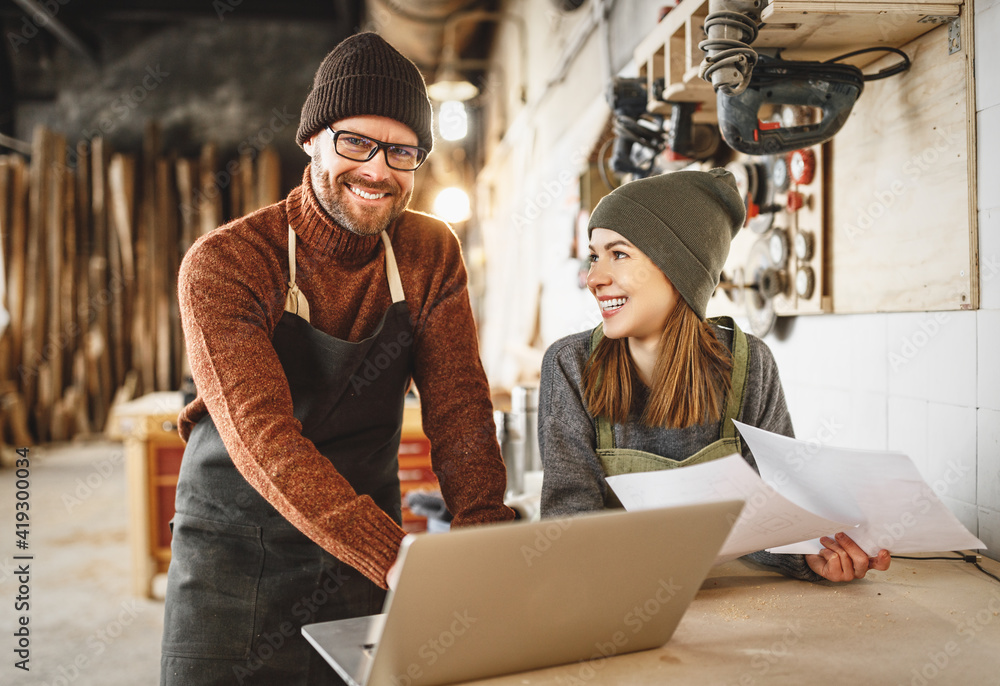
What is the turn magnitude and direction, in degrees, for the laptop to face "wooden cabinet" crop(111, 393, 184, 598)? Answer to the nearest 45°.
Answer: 0° — it already faces it

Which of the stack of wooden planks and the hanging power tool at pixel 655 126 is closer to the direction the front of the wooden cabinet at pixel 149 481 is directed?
the hanging power tool

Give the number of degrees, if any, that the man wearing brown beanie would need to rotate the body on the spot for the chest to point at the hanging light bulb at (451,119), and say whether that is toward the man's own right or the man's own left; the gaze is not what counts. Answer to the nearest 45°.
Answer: approximately 135° to the man's own left

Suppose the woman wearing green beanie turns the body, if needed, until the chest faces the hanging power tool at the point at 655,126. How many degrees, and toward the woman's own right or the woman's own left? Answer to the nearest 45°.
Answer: approximately 180°

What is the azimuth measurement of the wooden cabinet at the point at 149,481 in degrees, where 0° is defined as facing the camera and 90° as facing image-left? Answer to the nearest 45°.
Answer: approximately 315°

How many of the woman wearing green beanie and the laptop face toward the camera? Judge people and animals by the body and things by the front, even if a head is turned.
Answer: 1

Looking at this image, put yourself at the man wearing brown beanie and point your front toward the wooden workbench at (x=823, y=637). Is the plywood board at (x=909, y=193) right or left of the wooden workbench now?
left

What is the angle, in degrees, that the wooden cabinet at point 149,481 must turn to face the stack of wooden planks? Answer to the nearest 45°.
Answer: approximately 135° to its left
